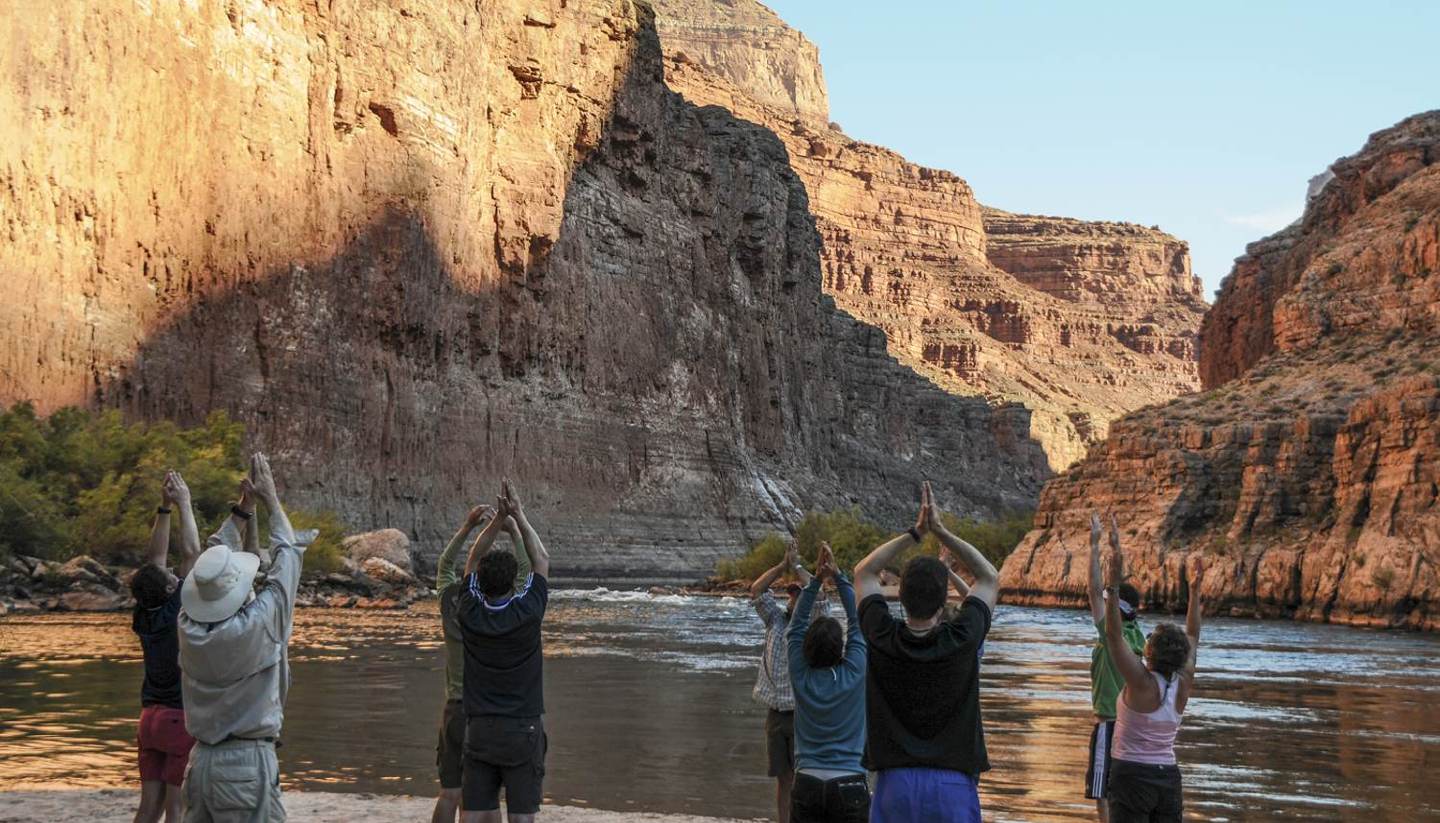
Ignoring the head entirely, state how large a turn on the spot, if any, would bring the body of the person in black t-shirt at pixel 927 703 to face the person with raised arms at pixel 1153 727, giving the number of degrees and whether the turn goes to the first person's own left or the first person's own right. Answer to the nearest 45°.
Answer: approximately 45° to the first person's own right

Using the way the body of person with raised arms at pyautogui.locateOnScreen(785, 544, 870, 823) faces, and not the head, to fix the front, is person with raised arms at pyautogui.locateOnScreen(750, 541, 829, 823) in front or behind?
in front

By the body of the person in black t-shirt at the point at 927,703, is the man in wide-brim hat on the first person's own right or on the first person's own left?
on the first person's own left

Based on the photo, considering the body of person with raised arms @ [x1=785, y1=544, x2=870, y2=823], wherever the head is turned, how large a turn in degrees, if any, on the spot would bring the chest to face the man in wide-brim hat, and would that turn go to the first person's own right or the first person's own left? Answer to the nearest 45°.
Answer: approximately 90° to the first person's own left

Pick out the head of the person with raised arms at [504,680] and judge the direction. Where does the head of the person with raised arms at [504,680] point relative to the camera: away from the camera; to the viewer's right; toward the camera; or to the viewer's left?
away from the camera

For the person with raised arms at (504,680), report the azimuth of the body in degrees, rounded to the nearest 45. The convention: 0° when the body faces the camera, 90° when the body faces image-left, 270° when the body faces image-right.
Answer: approximately 180°

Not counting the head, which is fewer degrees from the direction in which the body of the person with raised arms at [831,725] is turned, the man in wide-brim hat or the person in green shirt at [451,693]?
the person in green shirt

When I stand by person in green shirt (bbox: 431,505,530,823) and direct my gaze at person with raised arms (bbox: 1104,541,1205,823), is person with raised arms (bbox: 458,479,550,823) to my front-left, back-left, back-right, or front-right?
front-right

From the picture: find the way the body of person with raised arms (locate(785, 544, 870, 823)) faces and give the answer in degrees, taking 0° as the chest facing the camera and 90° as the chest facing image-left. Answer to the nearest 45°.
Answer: approximately 180°

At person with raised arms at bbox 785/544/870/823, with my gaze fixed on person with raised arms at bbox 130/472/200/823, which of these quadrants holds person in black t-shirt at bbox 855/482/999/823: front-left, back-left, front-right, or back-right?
back-left

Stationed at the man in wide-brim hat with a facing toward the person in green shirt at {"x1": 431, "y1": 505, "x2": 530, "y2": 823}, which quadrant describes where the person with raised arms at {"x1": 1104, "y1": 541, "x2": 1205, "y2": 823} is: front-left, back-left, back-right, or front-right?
front-right

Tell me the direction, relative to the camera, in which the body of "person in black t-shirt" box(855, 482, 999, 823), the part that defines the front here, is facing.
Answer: away from the camera

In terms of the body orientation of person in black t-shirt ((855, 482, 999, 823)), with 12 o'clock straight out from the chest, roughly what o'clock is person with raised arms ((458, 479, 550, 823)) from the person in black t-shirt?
The person with raised arms is roughly at 10 o'clock from the person in black t-shirt.

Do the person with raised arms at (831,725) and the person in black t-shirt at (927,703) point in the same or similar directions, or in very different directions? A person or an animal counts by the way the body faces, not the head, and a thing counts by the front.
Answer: same or similar directions
